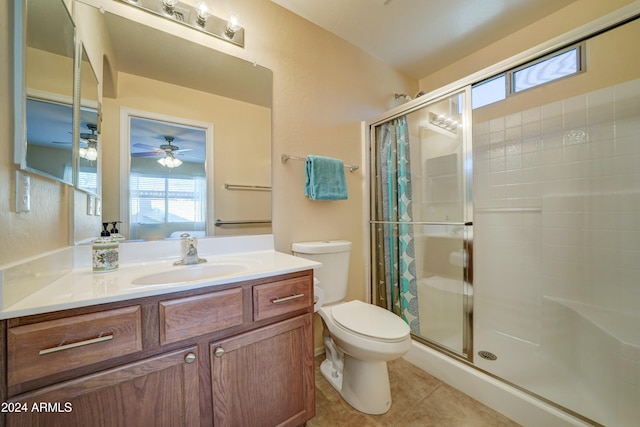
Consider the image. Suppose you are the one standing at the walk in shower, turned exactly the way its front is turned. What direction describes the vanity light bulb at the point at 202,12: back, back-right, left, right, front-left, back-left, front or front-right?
front

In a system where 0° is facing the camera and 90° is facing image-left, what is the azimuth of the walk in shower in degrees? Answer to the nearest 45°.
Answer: approximately 45°

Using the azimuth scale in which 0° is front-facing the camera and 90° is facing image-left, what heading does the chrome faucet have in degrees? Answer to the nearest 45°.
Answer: approximately 0°

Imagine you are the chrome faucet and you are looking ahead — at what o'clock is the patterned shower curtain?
The patterned shower curtain is roughly at 9 o'clock from the chrome faucet.

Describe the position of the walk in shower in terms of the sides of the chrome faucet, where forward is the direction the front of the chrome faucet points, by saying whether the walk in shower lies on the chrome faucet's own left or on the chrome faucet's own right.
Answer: on the chrome faucet's own left

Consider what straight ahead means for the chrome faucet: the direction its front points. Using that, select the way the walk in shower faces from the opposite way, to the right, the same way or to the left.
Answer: to the right

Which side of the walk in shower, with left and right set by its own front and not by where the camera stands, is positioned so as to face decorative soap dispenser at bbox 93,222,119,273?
front

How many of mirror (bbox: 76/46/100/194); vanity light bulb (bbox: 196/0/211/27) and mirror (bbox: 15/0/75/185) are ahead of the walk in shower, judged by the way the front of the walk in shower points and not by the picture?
3

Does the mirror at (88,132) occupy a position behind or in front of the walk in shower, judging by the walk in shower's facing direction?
in front

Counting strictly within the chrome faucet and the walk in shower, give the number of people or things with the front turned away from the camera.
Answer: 0

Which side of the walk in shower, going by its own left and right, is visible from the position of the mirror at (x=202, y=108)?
front

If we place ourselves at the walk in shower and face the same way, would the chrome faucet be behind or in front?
in front
